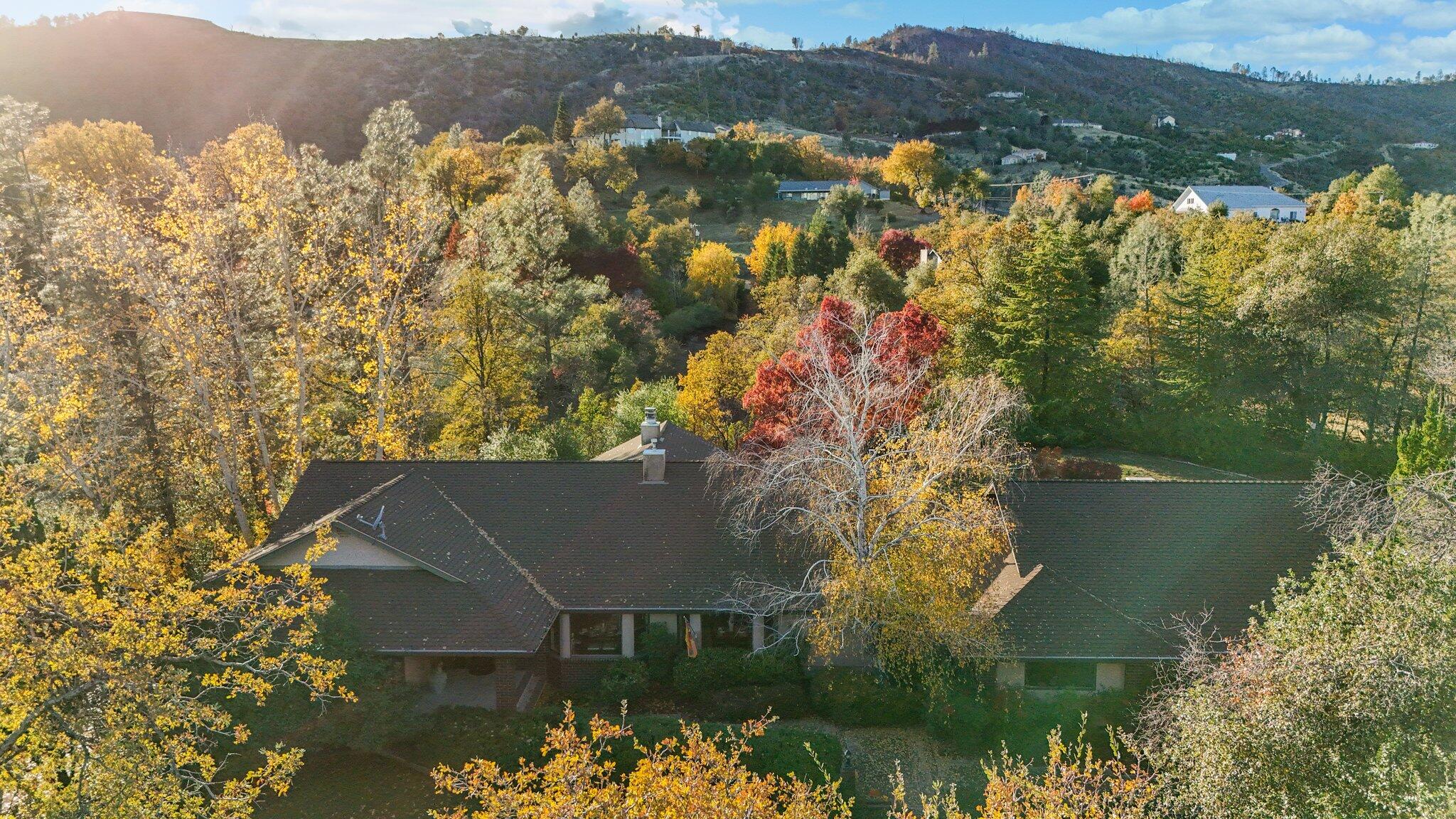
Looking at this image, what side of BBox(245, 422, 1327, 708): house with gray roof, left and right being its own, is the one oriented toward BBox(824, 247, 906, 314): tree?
back

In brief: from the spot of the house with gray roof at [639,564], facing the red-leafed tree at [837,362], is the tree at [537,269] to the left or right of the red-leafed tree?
left

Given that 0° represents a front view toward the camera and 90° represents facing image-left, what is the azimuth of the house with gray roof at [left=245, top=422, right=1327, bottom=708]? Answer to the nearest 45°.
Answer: approximately 0°

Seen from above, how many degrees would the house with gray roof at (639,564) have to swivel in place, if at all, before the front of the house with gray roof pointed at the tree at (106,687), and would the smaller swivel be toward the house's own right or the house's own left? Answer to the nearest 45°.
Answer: approximately 45° to the house's own right

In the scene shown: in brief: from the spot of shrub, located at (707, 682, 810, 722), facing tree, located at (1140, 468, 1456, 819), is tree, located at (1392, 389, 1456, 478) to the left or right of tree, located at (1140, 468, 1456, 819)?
left

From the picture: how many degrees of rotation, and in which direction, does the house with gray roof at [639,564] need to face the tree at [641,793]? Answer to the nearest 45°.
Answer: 0° — it already faces it

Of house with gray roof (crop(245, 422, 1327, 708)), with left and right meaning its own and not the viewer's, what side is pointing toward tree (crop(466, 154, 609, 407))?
back

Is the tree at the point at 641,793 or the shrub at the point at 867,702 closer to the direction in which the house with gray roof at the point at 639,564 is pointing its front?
the tree
